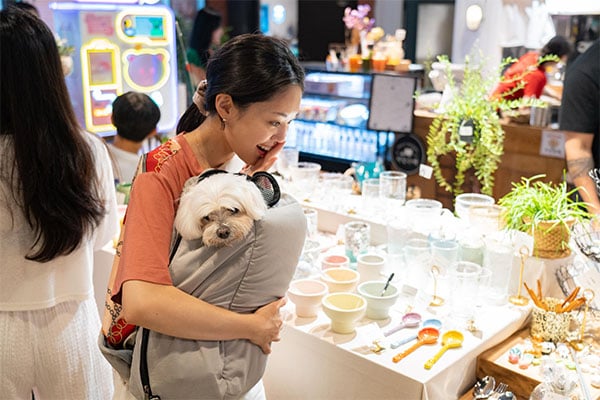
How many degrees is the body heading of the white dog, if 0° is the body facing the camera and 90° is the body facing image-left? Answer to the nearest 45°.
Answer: approximately 0°

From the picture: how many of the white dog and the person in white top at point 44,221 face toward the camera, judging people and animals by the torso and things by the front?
1

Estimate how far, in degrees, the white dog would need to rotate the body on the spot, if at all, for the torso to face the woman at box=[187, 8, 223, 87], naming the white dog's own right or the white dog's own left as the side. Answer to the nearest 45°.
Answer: approximately 180°

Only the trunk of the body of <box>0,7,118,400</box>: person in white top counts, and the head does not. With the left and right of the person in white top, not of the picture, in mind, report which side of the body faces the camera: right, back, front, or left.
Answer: back

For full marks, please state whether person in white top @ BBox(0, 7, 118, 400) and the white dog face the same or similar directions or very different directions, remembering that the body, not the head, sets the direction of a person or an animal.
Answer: very different directions

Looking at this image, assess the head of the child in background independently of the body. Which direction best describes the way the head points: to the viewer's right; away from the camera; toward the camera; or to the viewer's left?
away from the camera
